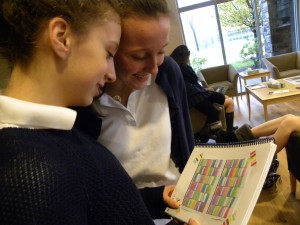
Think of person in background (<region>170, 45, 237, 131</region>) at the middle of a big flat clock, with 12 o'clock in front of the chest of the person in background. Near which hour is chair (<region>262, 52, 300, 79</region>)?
The chair is roughly at 10 o'clock from the person in background.

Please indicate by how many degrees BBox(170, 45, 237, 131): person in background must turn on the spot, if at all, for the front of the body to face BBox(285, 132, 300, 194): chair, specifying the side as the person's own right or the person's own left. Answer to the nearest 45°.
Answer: approximately 45° to the person's own right

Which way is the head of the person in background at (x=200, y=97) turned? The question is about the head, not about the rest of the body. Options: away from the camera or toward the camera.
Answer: away from the camera

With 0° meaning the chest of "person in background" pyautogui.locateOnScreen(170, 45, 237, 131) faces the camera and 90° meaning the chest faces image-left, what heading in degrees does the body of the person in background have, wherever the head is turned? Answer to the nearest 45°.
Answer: approximately 270°
